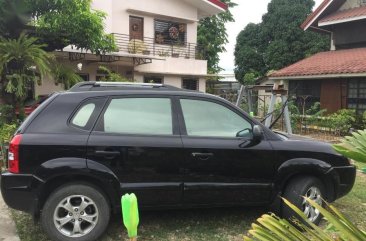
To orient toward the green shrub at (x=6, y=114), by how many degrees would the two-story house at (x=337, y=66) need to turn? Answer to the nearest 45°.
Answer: approximately 45° to its right

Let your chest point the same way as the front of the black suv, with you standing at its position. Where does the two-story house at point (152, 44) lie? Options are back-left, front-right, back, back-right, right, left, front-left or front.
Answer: left

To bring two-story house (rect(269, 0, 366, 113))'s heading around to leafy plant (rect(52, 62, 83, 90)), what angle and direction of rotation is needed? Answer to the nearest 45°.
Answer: approximately 45° to its right

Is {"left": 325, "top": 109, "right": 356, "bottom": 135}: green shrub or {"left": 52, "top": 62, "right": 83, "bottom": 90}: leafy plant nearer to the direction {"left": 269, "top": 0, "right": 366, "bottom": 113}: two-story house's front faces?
the green shrub

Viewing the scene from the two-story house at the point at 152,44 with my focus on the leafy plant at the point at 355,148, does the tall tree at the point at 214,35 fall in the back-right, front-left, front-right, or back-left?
back-left

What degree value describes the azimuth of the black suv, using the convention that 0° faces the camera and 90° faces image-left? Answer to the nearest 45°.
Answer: approximately 270°

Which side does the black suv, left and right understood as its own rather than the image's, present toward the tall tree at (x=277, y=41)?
left

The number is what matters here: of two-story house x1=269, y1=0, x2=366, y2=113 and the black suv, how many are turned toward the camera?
1

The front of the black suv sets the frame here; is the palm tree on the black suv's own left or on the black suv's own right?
on the black suv's own left

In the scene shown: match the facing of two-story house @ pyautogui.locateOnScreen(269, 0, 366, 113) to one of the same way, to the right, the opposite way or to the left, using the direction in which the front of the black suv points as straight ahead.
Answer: to the right

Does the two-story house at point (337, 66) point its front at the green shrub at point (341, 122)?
yes

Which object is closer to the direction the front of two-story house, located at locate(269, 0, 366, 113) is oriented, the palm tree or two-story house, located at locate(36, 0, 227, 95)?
the palm tree

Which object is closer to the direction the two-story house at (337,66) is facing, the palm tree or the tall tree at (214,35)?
the palm tree
